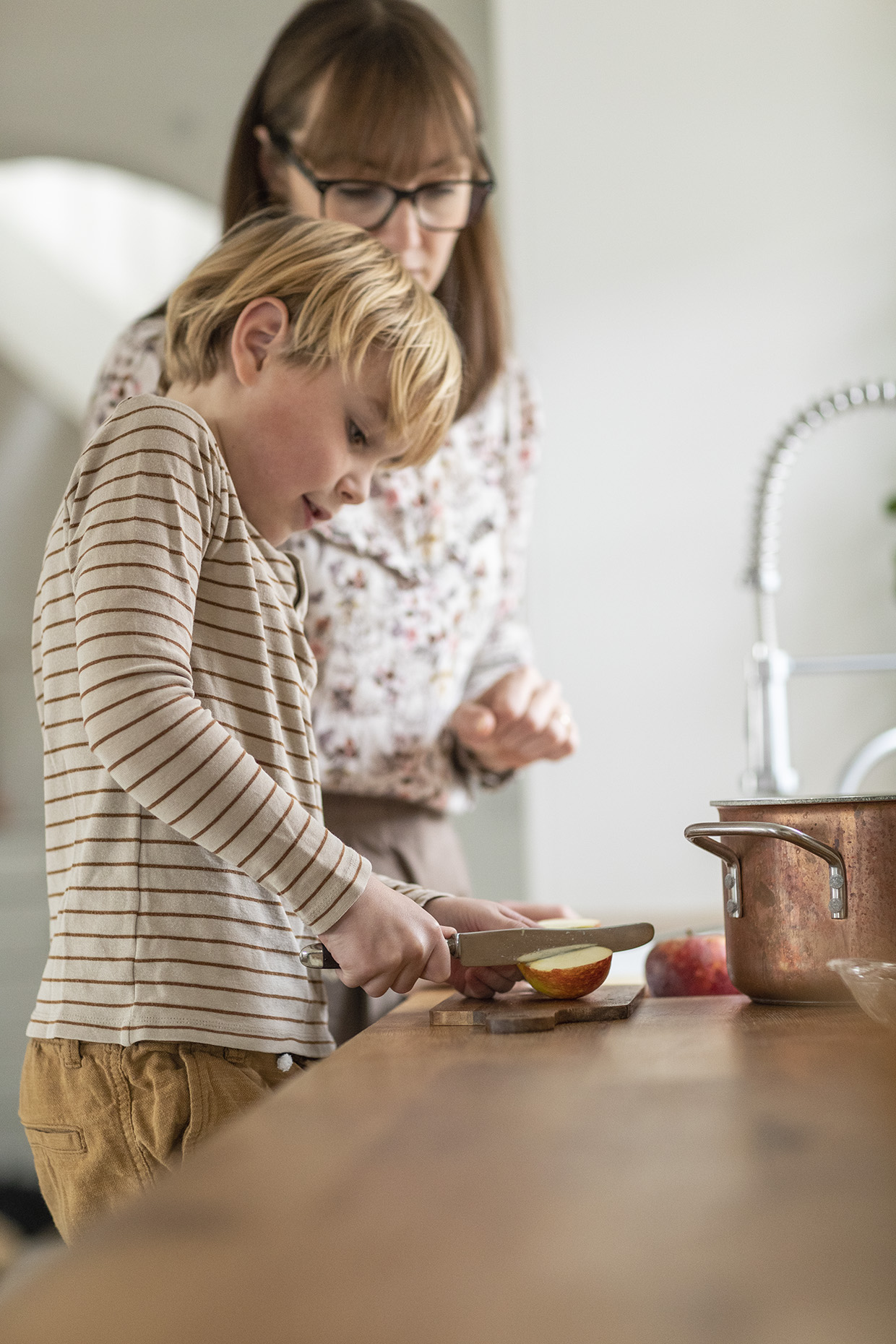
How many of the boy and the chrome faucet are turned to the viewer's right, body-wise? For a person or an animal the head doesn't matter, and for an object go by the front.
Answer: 2

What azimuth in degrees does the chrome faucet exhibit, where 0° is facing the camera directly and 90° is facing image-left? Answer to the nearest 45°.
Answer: approximately 270°

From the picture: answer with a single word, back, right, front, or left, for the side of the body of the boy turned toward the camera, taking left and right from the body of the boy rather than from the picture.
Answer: right

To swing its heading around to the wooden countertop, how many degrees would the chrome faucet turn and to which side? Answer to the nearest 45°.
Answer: approximately 90° to its right

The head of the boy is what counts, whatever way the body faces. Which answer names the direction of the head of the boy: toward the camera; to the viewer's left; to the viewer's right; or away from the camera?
to the viewer's right

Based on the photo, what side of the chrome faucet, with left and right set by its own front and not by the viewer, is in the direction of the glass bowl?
right
